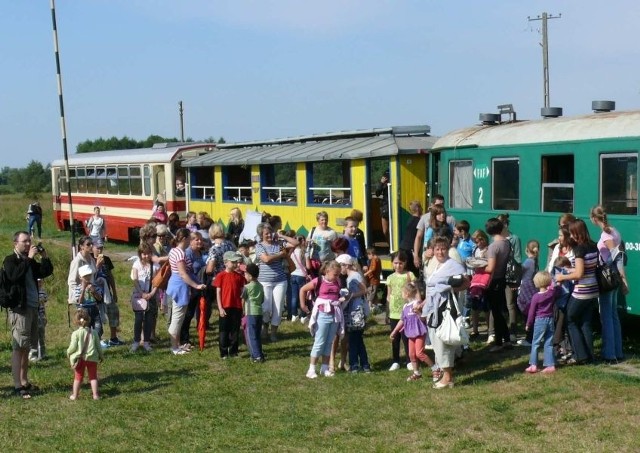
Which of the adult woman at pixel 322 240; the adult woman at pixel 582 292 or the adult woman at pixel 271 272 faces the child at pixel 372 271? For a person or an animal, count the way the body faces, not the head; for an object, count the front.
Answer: the adult woman at pixel 582 292

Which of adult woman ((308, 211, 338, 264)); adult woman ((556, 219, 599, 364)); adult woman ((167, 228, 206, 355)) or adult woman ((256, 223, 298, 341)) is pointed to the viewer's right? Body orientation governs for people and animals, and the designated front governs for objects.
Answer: adult woman ((167, 228, 206, 355))

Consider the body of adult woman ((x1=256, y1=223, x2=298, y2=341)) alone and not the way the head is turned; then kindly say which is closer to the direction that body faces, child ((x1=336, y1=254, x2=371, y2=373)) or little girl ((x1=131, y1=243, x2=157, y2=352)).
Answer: the child

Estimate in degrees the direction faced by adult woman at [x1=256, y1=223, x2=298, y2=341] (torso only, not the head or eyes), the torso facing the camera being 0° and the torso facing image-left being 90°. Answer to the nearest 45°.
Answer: approximately 0°

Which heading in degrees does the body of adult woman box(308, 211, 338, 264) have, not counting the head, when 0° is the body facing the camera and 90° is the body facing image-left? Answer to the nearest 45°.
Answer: approximately 0°

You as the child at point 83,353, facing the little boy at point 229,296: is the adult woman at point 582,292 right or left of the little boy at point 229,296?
right

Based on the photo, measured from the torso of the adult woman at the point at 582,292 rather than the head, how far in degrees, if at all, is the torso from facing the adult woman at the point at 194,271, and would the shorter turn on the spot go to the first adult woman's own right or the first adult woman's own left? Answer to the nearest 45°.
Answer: approximately 45° to the first adult woman's own left

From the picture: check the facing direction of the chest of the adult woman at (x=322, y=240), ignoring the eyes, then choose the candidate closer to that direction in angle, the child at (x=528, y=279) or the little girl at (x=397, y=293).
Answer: the little girl

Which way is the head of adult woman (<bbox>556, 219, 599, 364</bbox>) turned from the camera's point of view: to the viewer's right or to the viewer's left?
to the viewer's left

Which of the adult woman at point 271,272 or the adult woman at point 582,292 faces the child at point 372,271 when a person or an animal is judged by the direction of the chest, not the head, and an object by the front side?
the adult woman at point 582,292

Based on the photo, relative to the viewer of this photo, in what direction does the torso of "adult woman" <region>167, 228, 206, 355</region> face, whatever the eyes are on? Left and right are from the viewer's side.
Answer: facing to the right of the viewer

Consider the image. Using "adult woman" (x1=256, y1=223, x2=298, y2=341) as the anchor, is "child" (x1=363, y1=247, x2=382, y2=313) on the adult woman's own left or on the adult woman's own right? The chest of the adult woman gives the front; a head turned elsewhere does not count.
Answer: on the adult woman's own left

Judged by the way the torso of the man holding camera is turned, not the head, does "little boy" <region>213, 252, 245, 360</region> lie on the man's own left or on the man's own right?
on the man's own left
